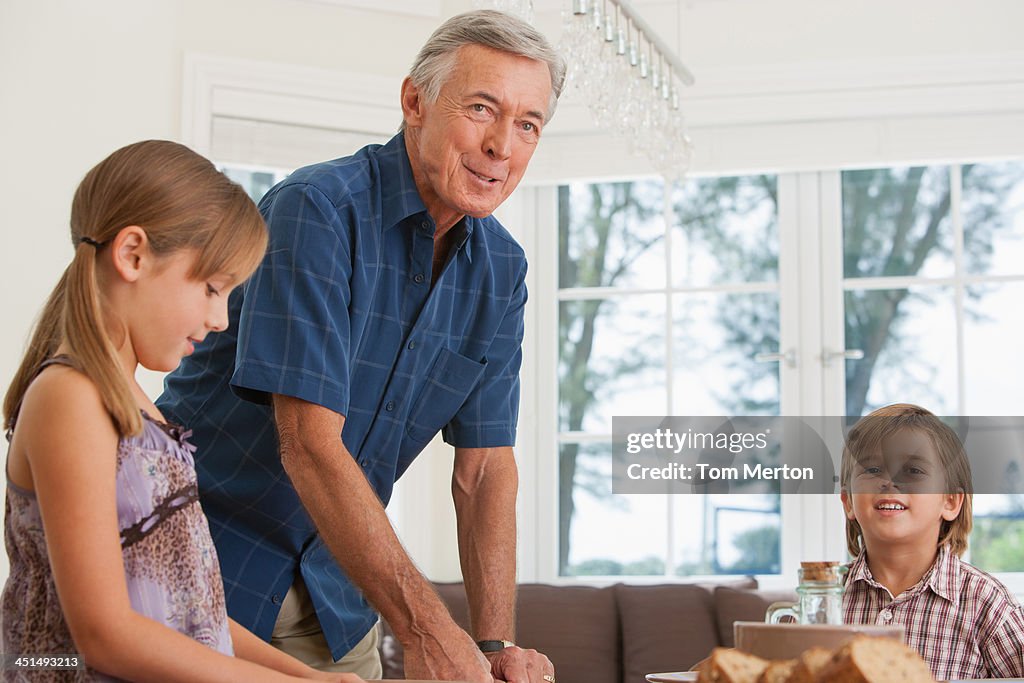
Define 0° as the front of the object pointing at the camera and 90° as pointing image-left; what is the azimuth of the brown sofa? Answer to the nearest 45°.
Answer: approximately 0°

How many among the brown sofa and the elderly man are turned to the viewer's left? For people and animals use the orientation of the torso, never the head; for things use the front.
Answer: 0

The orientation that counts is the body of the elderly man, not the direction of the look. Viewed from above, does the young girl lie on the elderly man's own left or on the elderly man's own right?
on the elderly man's own right

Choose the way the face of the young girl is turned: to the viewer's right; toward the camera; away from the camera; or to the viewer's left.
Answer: to the viewer's right

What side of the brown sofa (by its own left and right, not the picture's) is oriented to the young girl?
front

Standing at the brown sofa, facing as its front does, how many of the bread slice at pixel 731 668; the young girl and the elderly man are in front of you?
3

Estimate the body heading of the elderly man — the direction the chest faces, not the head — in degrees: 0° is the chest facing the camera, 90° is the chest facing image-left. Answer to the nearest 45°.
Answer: approximately 315°

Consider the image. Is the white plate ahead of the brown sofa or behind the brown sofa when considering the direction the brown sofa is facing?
ahead

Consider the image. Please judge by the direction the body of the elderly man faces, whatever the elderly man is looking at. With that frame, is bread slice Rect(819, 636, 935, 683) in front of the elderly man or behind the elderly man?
in front

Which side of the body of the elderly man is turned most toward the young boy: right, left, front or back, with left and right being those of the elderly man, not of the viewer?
left

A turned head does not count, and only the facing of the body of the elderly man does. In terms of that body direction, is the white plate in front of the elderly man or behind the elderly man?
in front
